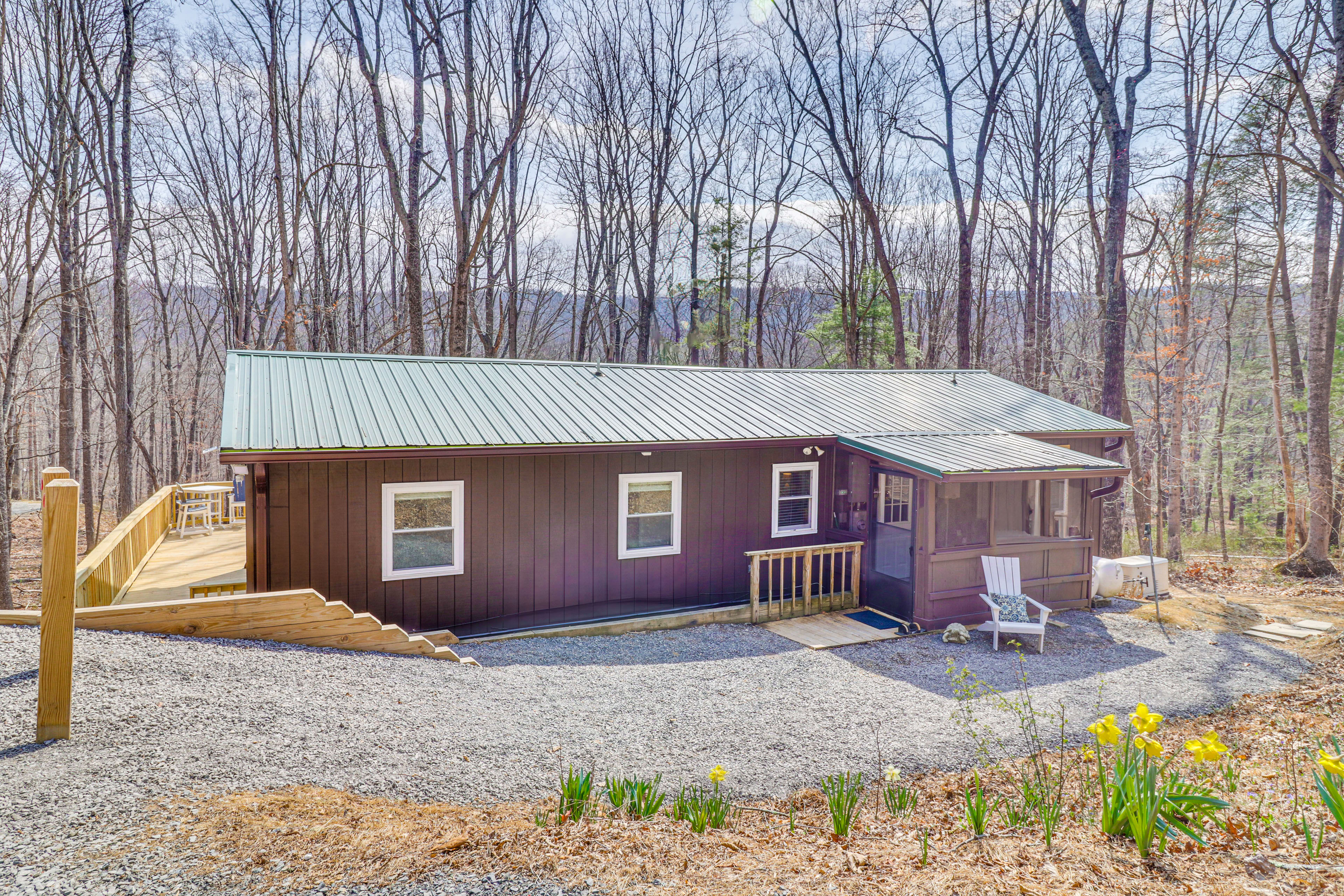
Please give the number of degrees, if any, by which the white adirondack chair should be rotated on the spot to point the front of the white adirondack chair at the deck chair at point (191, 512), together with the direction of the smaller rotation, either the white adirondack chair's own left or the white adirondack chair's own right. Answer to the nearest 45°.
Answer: approximately 135° to the white adirondack chair's own right

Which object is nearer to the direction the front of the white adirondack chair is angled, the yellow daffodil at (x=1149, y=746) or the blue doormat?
the yellow daffodil

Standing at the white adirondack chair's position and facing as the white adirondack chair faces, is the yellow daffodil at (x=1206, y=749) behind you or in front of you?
in front

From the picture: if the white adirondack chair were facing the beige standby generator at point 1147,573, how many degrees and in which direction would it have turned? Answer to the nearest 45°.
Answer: approximately 90° to its left

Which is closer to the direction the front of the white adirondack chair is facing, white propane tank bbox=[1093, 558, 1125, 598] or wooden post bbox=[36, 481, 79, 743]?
the wooden post

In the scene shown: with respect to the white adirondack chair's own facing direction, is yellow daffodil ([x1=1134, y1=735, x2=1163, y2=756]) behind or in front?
in front

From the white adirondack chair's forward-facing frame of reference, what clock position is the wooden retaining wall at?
The wooden retaining wall is roughly at 3 o'clock from the white adirondack chair.

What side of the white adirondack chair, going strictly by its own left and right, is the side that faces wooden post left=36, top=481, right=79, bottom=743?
right

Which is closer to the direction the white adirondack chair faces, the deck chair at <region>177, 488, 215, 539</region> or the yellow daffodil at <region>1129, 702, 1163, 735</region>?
the yellow daffodil

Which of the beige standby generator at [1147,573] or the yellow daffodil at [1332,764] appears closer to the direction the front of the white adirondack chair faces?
the yellow daffodil

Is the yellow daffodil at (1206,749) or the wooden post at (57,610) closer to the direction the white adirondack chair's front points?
the yellow daffodil

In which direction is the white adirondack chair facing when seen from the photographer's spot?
facing the viewer and to the right of the viewer

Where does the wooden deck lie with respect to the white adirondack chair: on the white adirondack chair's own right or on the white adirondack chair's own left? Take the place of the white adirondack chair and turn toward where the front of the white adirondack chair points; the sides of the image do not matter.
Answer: on the white adirondack chair's own right
